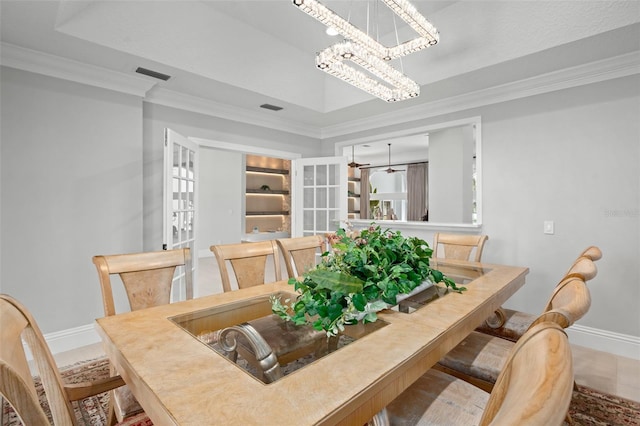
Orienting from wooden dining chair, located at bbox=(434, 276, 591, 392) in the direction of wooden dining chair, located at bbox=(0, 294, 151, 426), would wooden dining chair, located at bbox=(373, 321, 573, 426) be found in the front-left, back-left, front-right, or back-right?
front-left

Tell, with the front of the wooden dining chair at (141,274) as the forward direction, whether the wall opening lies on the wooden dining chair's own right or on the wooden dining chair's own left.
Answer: on the wooden dining chair's own left

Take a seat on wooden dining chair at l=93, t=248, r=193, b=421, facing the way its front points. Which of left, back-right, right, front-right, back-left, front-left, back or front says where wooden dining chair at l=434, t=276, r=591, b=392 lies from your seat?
front

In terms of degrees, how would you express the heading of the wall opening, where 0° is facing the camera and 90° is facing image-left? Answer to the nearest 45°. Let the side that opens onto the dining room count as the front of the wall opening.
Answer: approximately 45°

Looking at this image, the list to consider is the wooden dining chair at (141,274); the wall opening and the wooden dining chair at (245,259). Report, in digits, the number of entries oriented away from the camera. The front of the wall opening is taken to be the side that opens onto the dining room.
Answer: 0

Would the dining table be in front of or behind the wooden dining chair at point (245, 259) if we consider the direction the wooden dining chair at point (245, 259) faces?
in front

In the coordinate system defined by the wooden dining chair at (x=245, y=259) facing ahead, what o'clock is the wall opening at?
The wall opening is roughly at 9 o'clock from the wooden dining chair.

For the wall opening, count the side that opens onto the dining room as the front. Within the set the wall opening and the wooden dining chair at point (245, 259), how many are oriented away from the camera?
0

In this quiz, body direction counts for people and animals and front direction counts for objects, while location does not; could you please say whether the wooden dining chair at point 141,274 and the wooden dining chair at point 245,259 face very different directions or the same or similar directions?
same or similar directions

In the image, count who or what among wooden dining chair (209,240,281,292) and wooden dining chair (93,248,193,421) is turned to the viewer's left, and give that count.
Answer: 0

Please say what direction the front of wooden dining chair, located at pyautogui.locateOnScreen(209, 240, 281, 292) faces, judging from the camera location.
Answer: facing the viewer and to the right of the viewer

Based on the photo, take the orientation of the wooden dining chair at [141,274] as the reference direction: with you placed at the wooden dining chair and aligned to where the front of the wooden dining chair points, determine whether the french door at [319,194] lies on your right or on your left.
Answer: on your left
